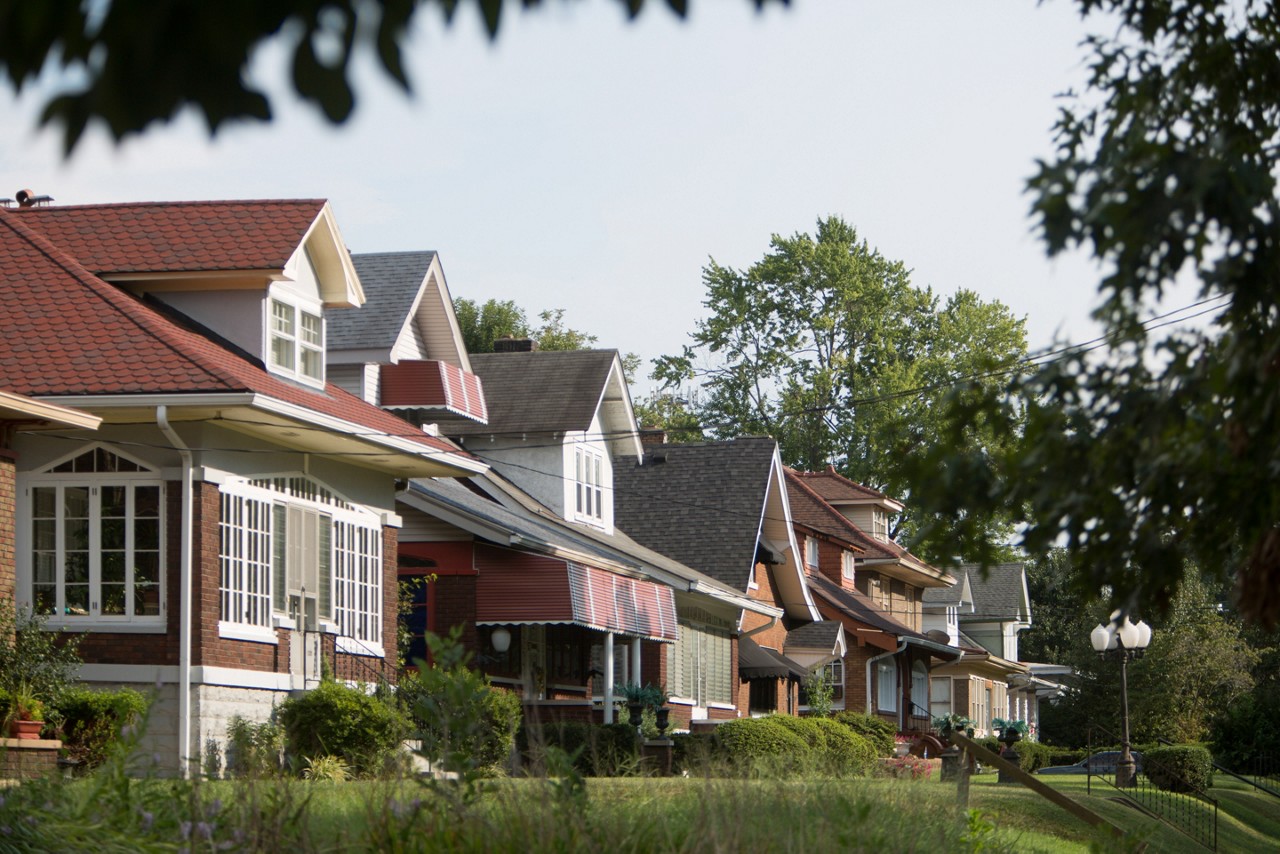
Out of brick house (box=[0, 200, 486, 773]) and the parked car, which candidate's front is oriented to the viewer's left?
the parked car

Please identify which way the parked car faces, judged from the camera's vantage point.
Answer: facing to the left of the viewer

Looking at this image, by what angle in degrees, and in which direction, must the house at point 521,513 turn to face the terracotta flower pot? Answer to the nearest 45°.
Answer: approximately 45° to its right

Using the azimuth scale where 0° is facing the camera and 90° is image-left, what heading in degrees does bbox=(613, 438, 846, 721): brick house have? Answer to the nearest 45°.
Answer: approximately 315°
